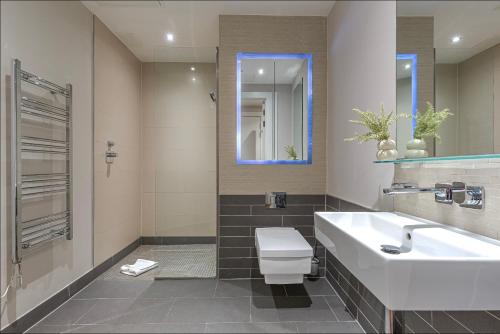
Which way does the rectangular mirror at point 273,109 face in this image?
toward the camera

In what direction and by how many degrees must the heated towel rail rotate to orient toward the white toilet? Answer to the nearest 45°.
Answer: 0° — it already faces it

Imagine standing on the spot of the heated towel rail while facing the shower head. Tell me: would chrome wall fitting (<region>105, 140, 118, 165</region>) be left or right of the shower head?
left

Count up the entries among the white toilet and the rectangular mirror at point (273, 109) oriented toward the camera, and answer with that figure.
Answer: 2

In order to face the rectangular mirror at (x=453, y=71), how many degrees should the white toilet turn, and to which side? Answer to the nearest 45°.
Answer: approximately 45° to its left

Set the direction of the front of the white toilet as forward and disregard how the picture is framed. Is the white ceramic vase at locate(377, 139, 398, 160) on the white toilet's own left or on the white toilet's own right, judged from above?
on the white toilet's own left

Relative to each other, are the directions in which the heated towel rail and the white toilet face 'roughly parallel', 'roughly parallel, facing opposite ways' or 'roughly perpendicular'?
roughly perpendicular

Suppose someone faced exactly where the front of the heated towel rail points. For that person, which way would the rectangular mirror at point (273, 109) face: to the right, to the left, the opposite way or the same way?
to the right

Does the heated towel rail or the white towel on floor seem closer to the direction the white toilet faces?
the heated towel rail

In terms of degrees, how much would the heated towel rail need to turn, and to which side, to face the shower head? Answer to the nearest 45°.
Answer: approximately 45° to its left

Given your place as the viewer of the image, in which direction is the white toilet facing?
facing the viewer
